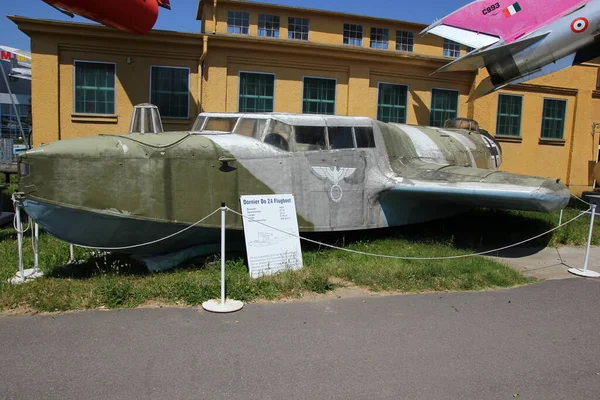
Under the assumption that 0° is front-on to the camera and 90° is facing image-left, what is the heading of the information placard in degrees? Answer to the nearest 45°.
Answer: approximately 0°

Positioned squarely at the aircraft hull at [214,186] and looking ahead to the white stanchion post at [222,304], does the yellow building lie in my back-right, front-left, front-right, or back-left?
back-left

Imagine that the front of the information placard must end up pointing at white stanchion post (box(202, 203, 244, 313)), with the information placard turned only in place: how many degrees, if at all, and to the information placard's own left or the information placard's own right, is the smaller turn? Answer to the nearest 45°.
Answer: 0° — it already faces it

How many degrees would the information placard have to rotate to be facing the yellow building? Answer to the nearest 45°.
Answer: approximately 180°

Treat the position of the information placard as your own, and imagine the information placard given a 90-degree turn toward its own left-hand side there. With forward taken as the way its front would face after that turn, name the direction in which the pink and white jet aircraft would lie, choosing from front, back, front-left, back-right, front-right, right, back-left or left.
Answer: front-left
